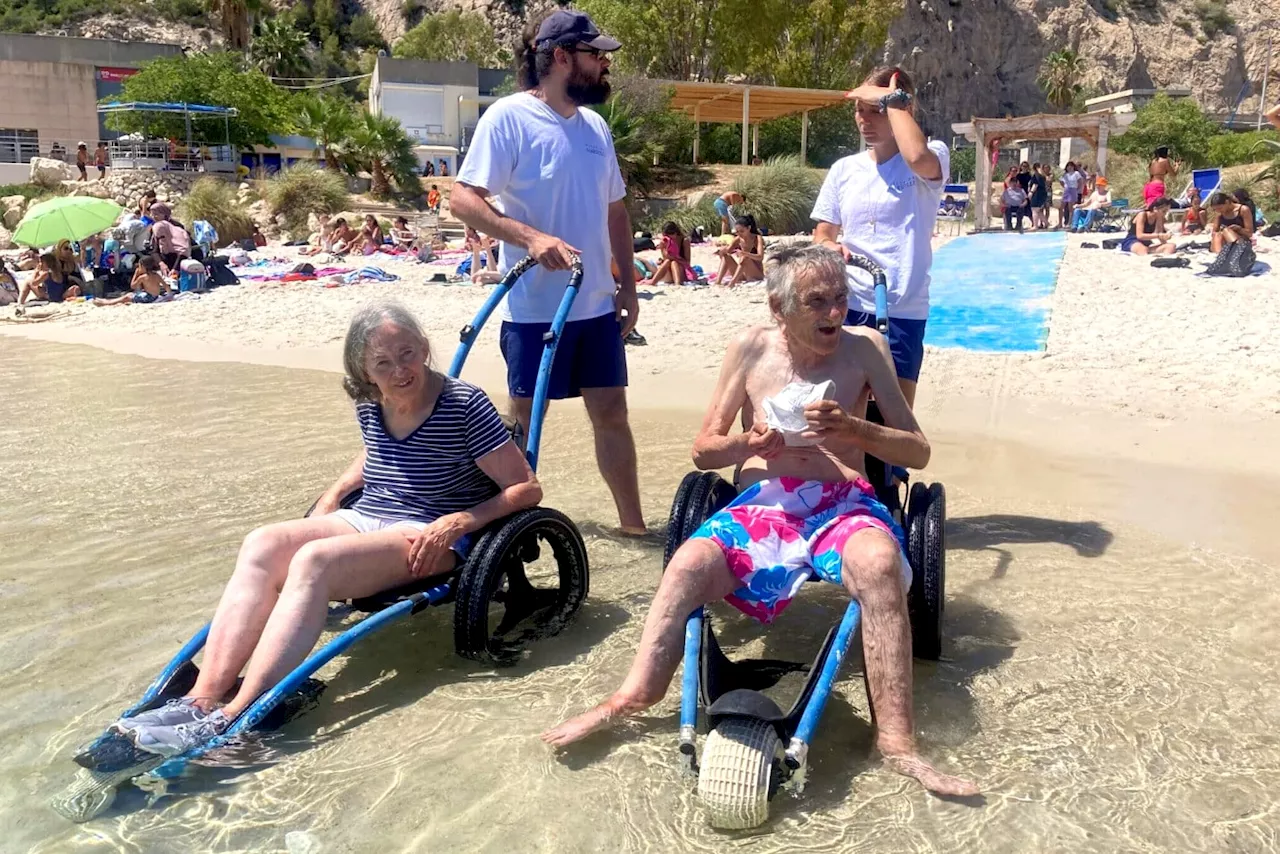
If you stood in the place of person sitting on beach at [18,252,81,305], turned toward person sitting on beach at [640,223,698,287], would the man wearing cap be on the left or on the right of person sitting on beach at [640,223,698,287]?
right

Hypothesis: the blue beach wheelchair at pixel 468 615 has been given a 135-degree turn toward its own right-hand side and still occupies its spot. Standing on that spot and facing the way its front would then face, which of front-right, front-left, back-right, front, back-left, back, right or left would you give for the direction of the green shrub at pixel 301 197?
front

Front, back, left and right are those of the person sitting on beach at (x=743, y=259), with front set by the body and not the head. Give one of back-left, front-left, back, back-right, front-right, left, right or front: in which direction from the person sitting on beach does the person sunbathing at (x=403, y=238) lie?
right

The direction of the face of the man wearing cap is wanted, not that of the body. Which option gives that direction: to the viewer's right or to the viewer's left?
to the viewer's right

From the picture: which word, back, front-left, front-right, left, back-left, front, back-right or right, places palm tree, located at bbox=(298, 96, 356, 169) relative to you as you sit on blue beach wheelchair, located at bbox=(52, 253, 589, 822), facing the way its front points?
back-right

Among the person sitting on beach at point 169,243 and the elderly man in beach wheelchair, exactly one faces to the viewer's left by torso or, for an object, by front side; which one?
the person sitting on beach

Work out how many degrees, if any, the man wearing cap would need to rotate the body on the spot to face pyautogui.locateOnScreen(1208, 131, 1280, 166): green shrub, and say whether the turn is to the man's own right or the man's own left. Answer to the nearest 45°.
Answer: approximately 90° to the man's own left

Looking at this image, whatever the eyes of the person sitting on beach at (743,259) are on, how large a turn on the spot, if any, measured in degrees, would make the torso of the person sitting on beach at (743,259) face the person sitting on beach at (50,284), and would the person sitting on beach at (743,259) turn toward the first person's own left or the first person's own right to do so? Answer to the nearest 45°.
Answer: approximately 45° to the first person's own right

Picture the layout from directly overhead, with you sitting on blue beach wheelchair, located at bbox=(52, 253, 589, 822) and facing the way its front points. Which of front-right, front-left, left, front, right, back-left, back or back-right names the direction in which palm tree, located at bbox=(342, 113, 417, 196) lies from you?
back-right
